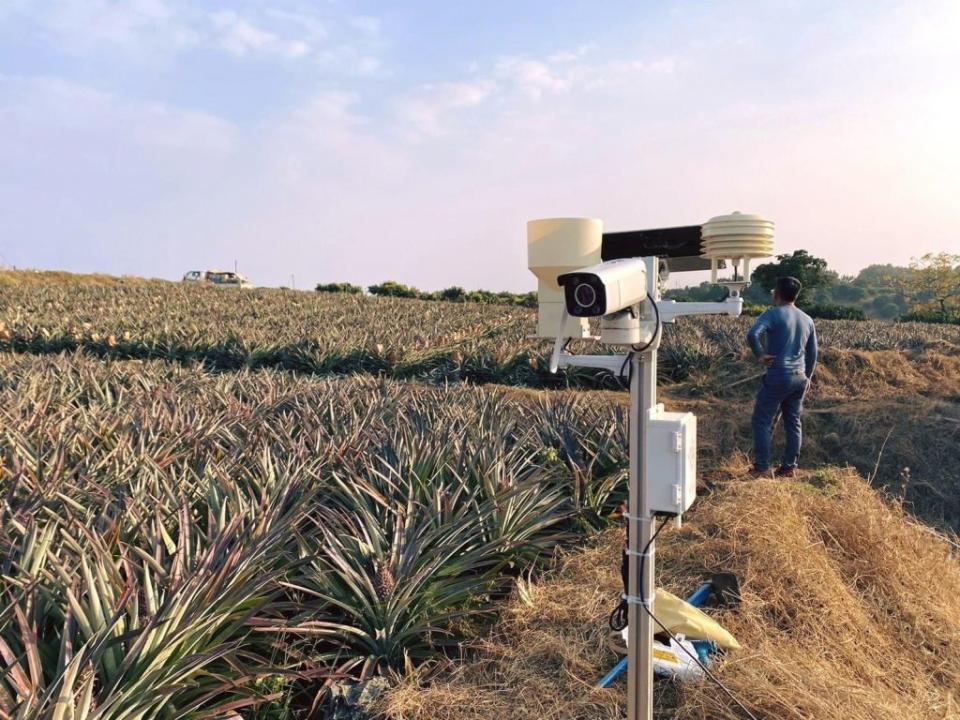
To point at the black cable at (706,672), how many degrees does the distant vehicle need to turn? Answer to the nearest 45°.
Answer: approximately 90° to its left

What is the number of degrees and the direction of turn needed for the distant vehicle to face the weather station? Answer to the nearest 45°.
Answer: approximately 90° to its right

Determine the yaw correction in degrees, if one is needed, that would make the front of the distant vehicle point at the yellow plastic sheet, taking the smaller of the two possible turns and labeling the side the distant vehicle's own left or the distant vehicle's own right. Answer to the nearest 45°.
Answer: approximately 90° to the distant vehicle's own right
